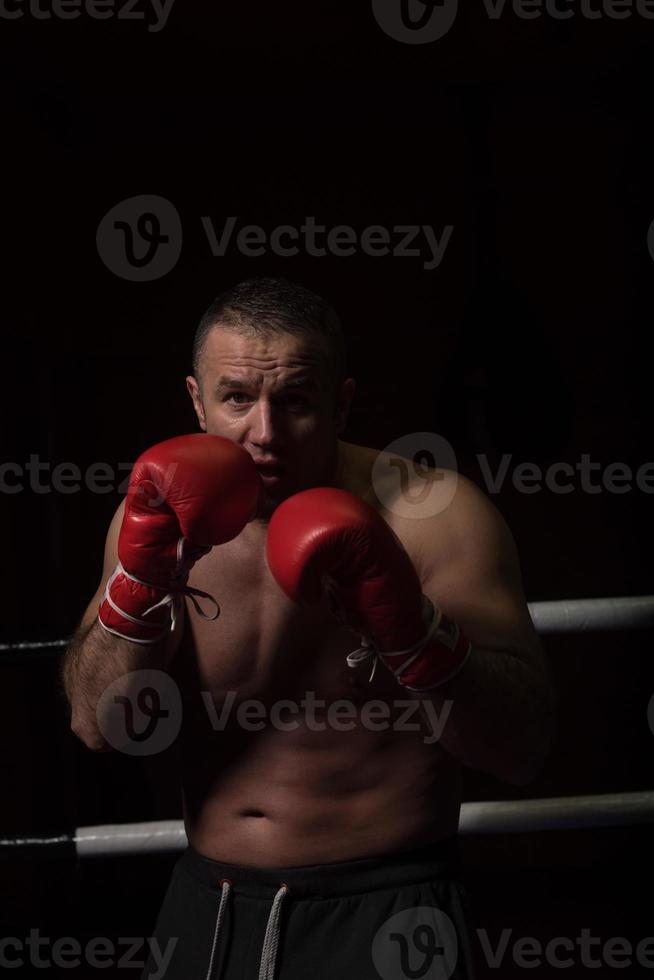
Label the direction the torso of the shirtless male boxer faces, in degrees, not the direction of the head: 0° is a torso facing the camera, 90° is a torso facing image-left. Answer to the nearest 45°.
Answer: approximately 45°
